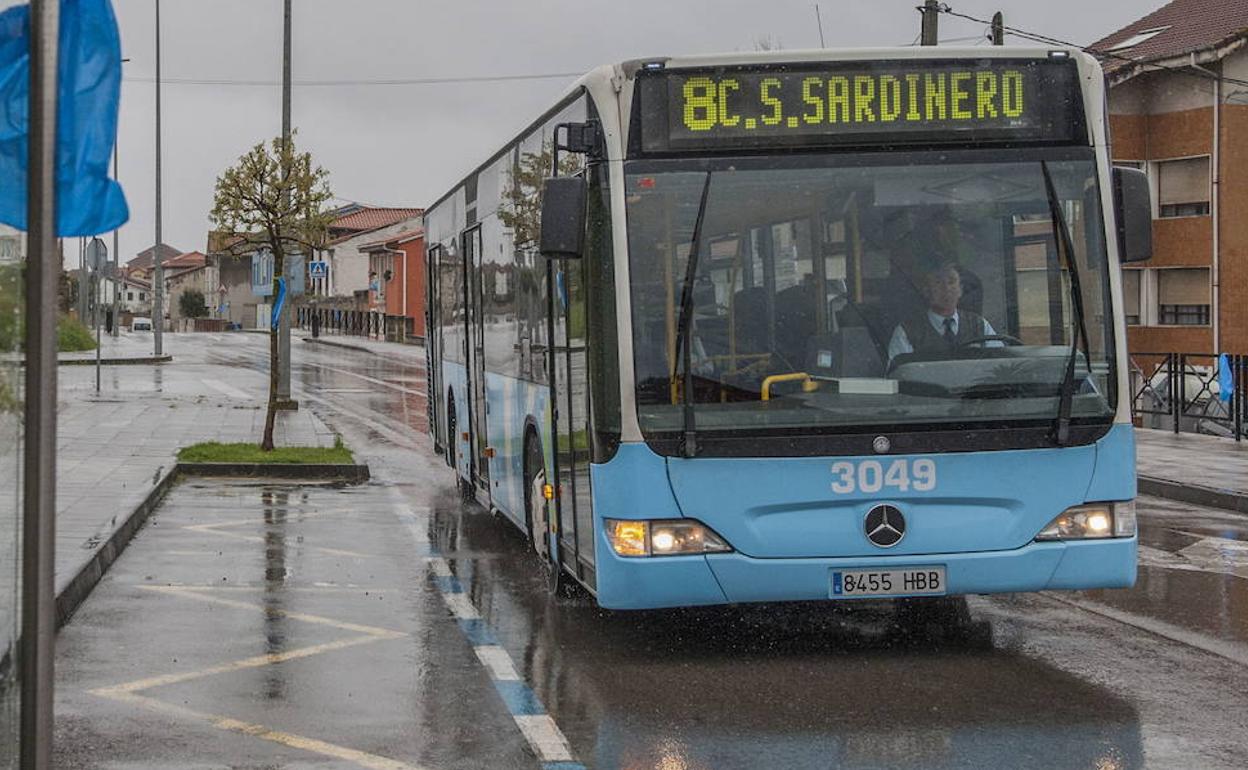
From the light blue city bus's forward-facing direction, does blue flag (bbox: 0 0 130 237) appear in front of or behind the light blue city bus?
in front

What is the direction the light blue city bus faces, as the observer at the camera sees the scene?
facing the viewer

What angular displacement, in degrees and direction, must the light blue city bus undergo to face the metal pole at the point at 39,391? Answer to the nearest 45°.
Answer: approximately 45° to its right

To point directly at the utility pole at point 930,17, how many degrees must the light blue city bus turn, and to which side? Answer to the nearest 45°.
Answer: approximately 180°

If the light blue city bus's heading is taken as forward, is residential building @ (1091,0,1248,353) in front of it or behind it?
behind

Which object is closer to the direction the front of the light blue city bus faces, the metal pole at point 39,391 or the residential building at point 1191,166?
the metal pole

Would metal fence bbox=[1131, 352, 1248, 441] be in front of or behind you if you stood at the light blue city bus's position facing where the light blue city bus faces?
behind

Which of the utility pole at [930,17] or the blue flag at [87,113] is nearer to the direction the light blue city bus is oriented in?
the blue flag
